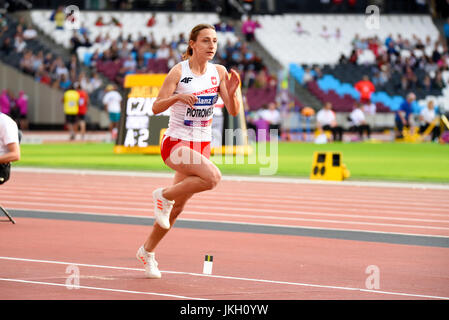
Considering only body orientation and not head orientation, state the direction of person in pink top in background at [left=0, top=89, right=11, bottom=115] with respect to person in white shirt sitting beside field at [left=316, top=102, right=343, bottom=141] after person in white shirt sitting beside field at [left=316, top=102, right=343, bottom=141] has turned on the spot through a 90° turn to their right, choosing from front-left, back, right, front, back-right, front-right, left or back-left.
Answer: front-right

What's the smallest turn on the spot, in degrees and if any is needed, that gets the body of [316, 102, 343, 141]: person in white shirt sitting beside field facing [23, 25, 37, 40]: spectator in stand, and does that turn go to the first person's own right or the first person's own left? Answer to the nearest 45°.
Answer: approximately 135° to the first person's own right

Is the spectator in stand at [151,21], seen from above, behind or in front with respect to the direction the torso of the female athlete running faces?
behind

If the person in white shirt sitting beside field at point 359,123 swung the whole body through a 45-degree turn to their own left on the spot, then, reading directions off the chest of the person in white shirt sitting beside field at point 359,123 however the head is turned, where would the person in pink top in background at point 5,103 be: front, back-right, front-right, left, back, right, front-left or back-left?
back

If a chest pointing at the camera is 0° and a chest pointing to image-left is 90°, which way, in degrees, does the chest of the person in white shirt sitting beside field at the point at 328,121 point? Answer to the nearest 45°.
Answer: approximately 315°

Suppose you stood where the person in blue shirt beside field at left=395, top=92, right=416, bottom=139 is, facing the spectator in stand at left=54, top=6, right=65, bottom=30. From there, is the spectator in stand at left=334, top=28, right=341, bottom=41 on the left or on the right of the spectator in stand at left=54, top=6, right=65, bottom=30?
right

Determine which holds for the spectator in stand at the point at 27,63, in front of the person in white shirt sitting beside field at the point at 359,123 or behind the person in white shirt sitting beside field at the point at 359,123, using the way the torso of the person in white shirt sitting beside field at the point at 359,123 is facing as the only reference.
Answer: behind

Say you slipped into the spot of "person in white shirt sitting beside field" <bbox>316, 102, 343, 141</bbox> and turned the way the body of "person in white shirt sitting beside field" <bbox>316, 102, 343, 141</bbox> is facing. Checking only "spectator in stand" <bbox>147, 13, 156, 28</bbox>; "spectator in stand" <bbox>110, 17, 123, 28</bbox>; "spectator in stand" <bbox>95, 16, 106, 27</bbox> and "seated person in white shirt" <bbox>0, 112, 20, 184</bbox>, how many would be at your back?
3
